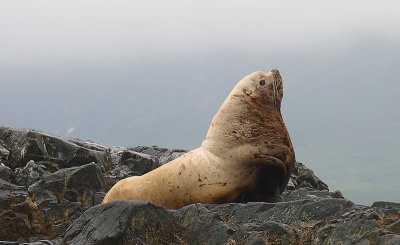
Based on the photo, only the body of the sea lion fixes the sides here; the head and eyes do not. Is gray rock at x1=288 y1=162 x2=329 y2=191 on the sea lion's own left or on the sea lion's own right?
on the sea lion's own left

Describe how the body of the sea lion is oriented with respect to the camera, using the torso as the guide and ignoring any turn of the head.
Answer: to the viewer's right

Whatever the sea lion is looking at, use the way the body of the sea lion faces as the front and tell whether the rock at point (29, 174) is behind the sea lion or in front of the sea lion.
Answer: behind

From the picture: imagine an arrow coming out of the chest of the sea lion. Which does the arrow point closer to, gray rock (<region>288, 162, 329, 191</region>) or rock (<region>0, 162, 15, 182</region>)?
the gray rock

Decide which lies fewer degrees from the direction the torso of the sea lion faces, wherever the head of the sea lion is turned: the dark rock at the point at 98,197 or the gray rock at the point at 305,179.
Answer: the gray rock
